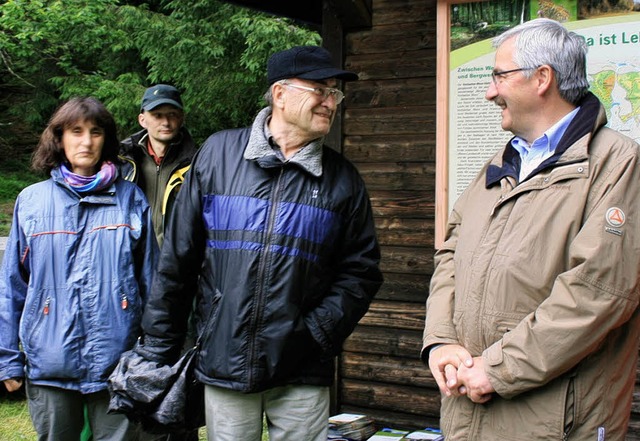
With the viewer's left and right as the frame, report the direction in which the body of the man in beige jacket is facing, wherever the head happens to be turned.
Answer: facing the viewer and to the left of the viewer

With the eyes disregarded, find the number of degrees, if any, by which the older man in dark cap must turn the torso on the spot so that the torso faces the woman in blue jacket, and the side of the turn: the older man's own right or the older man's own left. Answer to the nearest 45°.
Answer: approximately 135° to the older man's own right

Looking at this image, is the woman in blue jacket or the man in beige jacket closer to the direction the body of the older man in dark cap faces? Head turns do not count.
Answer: the man in beige jacket

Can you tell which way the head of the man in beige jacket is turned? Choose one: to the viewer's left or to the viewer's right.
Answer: to the viewer's left

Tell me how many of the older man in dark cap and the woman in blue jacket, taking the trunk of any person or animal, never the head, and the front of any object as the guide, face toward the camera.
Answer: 2

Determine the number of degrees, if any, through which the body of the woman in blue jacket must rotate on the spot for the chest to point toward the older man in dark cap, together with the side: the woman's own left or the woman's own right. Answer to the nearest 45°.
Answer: approximately 45° to the woman's own left

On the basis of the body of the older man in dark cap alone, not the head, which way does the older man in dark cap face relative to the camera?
toward the camera

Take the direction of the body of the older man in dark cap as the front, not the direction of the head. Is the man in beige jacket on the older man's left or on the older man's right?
on the older man's left

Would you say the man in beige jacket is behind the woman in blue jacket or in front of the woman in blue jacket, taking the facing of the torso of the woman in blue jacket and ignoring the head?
in front
